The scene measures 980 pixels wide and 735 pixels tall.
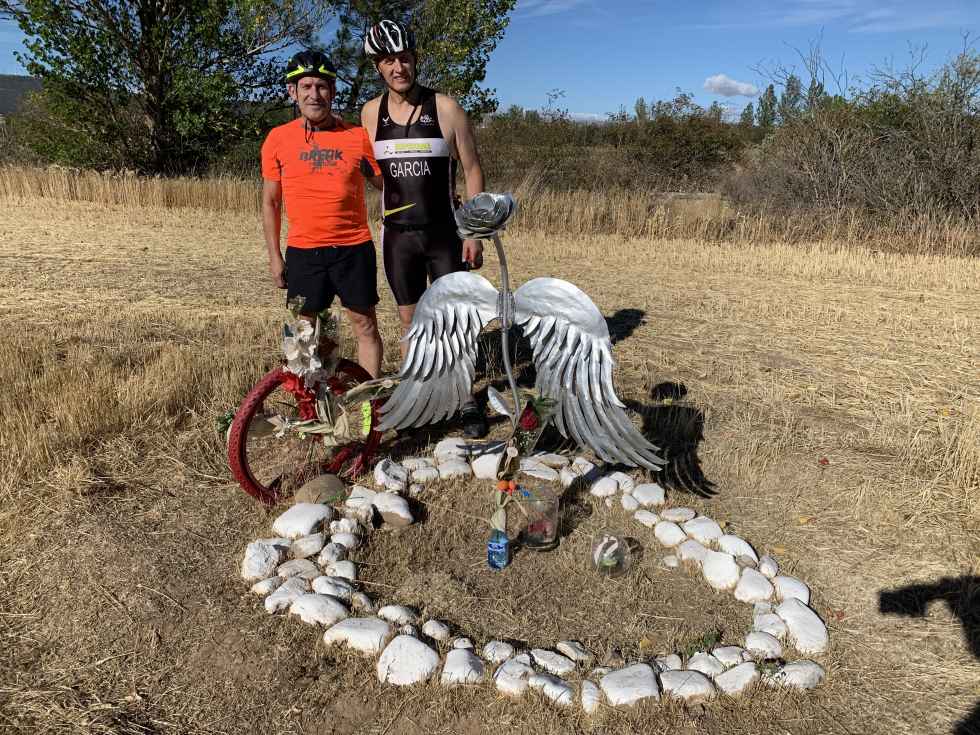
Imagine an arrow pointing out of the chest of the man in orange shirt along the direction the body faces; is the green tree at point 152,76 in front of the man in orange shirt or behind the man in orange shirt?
behind

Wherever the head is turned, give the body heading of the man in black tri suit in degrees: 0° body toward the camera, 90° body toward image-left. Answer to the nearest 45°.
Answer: approximately 0°

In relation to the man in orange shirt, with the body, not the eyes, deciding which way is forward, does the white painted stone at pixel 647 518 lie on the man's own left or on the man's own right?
on the man's own left
